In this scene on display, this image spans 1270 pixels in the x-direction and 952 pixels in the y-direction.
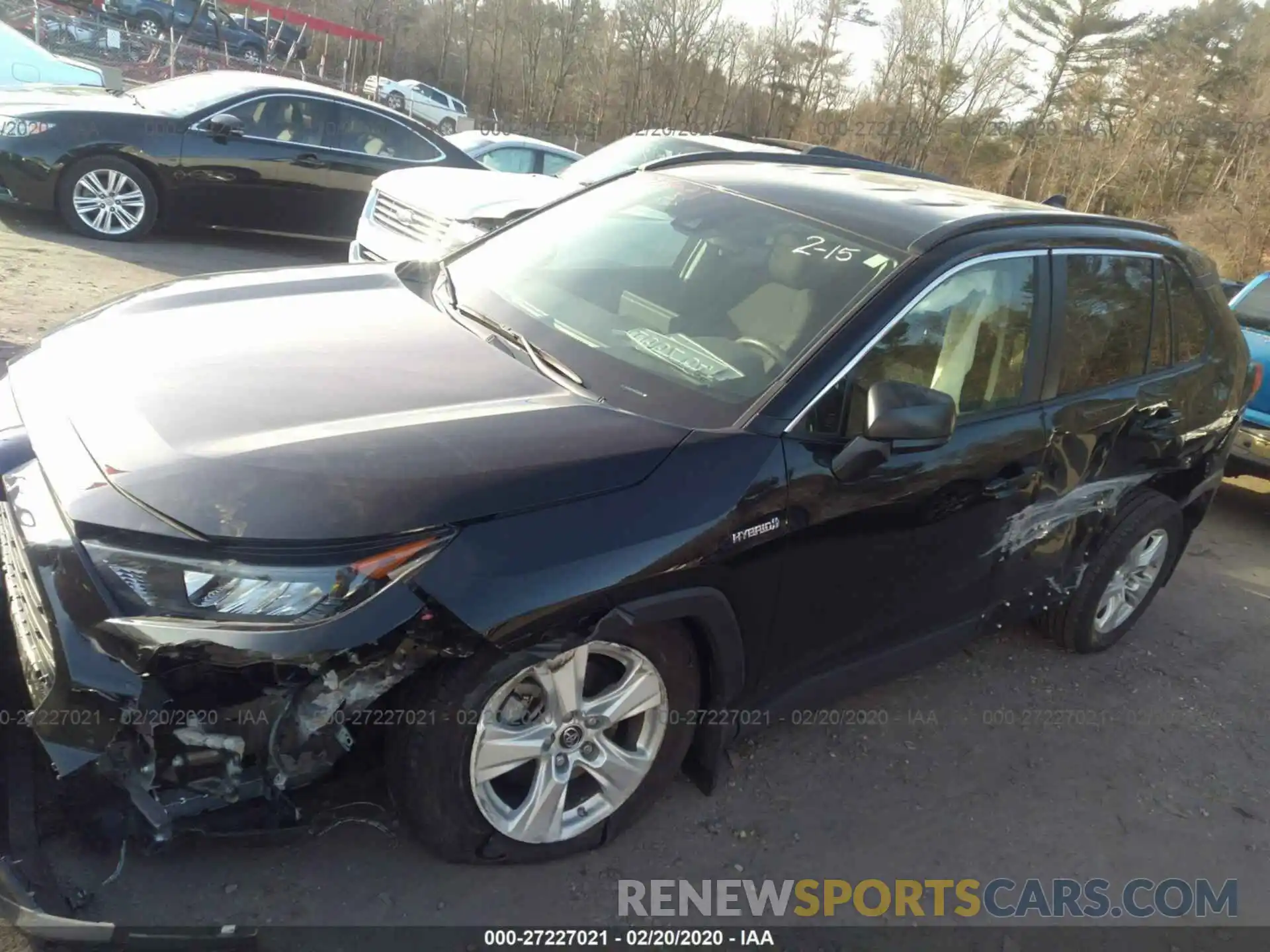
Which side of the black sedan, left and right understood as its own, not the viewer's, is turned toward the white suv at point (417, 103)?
right

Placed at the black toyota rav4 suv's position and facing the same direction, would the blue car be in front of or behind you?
behind

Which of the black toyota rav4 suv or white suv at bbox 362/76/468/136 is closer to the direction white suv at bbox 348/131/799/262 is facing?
the black toyota rav4 suv

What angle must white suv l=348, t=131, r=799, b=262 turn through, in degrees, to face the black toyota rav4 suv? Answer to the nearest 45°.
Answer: approximately 45° to its left

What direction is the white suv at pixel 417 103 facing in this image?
to the viewer's left

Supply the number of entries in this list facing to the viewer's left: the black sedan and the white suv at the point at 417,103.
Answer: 2

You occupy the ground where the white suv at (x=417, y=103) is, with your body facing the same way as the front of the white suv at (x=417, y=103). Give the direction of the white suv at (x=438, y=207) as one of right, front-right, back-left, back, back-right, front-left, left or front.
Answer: left

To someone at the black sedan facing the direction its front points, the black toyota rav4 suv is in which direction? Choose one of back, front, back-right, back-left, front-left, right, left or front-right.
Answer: left

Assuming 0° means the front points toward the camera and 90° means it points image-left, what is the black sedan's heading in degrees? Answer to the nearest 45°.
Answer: approximately 90°
